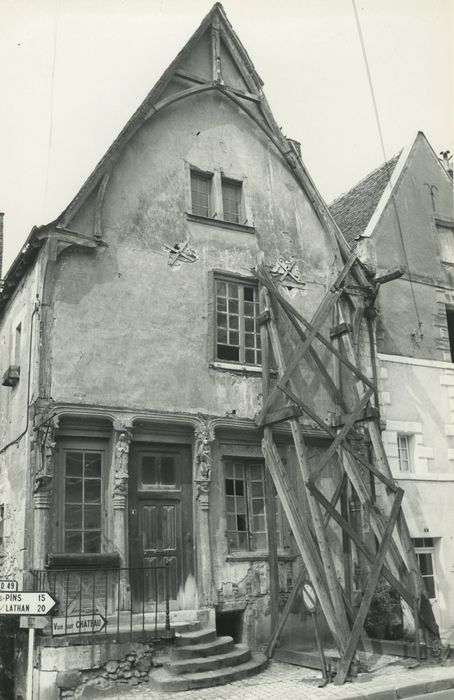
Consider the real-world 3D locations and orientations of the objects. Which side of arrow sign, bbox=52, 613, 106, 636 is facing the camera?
front

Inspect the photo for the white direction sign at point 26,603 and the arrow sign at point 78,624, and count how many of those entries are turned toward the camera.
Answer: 2

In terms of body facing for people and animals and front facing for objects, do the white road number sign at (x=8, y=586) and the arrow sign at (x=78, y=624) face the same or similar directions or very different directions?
same or similar directions

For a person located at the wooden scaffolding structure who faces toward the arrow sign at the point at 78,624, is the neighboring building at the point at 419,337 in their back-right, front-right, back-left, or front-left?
back-right

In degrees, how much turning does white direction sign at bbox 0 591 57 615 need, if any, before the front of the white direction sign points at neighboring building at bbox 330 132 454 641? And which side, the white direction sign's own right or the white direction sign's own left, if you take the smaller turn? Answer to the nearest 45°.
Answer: approximately 135° to the white direction sign's own left

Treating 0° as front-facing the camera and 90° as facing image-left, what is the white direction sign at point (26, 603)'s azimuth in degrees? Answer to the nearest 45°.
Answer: approximately 0°

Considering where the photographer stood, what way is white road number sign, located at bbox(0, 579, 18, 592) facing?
facing the viewer

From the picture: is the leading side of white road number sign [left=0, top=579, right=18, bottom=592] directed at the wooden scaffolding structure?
no

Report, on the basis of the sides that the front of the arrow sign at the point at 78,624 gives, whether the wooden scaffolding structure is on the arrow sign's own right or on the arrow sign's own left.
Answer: on the arrow sign's own left
